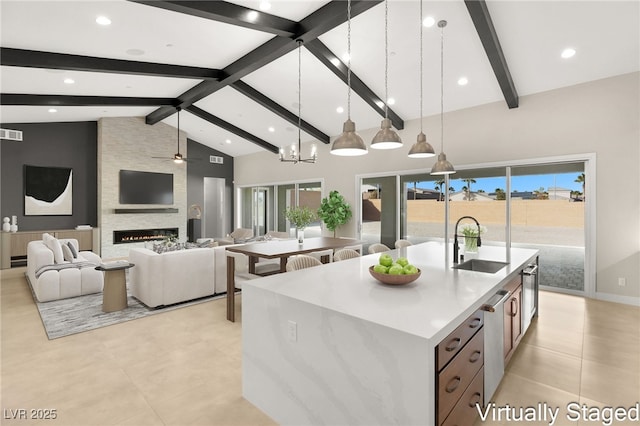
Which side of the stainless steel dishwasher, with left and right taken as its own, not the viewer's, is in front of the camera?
right

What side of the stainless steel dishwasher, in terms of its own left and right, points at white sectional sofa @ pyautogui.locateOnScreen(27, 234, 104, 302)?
back

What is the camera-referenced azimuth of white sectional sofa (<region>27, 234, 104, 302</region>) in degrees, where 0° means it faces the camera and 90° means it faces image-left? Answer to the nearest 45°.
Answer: approximately 270°

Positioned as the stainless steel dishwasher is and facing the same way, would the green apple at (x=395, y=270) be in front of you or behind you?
behind

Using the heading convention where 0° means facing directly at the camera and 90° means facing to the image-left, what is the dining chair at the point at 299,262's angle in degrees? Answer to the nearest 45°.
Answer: approximately 135°

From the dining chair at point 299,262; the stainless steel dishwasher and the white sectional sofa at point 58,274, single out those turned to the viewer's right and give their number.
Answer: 2

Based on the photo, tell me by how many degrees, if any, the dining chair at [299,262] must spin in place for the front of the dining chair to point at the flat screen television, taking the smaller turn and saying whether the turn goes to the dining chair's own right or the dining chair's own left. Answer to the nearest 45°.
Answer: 0° — it already faces it

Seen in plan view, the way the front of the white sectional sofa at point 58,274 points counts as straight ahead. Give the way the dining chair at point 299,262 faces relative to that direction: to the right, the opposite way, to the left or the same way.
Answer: to the left

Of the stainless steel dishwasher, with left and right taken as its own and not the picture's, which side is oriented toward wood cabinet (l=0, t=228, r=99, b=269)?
back

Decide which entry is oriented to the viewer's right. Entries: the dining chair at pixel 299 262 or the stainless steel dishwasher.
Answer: the stainless steel dishwasher

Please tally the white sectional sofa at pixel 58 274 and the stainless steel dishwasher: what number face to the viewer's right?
2

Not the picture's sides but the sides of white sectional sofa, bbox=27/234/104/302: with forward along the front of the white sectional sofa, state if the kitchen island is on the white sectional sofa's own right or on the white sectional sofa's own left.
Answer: on the white sectional sofa's own right
